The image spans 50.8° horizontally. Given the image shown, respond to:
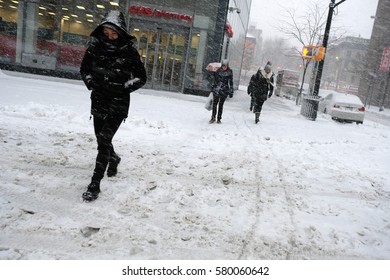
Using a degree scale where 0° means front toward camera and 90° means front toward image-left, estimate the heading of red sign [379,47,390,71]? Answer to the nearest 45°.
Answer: approximately 0°

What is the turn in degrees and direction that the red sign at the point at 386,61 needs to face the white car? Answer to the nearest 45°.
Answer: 0° — it already faces it
